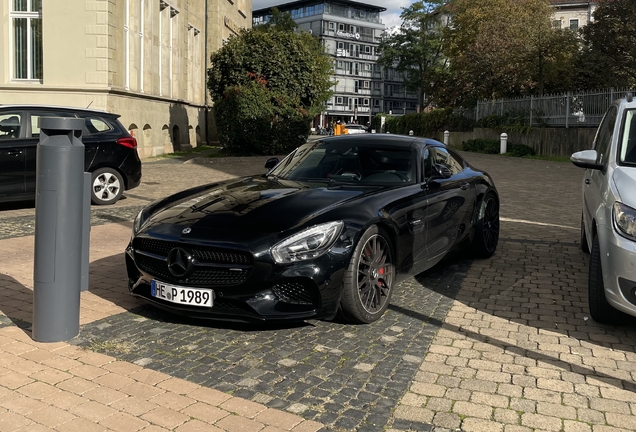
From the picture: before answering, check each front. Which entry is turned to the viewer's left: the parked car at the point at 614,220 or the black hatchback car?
the black hatchback car

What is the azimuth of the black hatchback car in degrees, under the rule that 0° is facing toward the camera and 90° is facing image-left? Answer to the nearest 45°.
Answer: approximately 90°

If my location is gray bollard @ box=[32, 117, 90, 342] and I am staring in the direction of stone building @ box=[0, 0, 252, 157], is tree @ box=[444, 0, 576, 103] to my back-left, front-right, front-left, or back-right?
front-right

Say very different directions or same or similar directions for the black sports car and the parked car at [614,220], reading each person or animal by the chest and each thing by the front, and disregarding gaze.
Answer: same or similar directions

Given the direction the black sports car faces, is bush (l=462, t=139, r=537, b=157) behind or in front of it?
behind

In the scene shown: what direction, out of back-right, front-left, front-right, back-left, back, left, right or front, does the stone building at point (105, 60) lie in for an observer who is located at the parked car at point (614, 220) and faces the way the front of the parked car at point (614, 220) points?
back-right

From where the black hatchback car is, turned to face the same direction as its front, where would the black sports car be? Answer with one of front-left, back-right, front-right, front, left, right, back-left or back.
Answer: left

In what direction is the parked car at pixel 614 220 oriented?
toward the camera

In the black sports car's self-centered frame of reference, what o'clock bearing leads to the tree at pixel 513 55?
The tree is roughly at 5 o'clock from the black sports car.

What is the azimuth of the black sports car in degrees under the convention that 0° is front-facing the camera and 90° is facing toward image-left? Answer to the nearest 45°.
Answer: approximately 45°

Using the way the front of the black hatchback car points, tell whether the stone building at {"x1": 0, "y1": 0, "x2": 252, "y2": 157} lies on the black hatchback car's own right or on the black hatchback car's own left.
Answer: on the black hatchback car's own right

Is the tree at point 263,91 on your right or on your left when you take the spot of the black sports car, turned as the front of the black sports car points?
on your right
